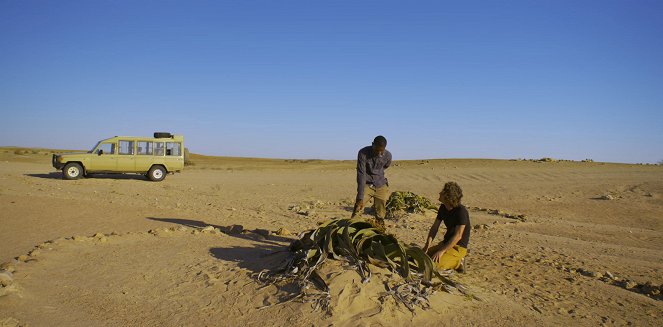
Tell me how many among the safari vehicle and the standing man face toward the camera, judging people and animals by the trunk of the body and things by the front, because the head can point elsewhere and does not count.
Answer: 1

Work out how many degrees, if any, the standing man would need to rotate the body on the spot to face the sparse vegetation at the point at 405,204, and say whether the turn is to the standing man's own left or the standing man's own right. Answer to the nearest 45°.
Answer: approximately 180°

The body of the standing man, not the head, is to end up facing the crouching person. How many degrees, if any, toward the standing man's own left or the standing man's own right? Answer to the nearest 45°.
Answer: approximately 45° to the standing man's own left

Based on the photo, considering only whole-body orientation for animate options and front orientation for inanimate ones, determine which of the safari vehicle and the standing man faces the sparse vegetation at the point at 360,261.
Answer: the standing man

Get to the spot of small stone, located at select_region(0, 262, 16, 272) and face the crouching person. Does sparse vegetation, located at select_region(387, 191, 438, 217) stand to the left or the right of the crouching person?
left

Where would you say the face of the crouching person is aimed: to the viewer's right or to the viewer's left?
to the viewer's left

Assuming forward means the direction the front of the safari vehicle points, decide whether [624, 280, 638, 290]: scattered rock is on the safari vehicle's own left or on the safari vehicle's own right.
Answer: on the safari vehicle's own left

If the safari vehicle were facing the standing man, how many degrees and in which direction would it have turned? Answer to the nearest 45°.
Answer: approximately 90° to its left

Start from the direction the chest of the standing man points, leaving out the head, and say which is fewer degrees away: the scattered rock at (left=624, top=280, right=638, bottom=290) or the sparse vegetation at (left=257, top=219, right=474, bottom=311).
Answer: the sparse vegetation

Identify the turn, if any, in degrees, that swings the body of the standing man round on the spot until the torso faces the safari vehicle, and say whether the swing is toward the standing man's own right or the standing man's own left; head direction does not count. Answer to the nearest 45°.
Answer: approximately 135° to the standing man's own right

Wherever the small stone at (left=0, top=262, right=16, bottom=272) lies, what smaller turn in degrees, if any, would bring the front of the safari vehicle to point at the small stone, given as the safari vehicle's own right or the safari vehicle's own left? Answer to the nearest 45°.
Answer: approximately 90° to the safari vehicle's own left

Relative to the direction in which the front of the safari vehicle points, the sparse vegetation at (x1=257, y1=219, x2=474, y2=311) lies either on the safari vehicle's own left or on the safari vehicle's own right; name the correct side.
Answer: on the safari vehicle's own left

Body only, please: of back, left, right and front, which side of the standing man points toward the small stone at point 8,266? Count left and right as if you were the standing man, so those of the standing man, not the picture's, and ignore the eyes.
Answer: right

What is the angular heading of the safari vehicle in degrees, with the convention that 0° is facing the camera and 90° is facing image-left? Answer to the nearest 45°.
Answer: approximately 90°
